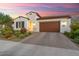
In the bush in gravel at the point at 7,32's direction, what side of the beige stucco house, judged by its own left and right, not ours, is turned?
right

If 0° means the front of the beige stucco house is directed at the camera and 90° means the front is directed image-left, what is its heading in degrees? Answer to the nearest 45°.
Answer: approximately 0°
